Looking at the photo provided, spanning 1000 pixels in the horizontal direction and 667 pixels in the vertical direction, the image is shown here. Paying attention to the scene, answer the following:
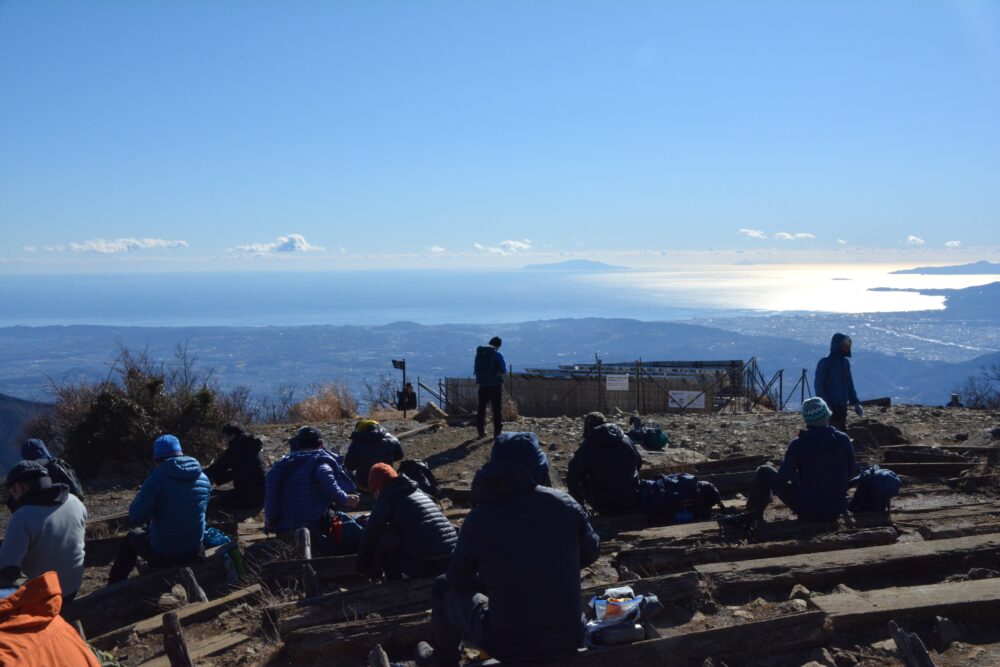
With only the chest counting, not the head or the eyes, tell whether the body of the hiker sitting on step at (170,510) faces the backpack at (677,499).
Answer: no

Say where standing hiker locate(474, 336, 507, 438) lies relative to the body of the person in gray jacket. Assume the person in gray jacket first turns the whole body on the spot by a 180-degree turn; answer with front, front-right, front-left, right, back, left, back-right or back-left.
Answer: left

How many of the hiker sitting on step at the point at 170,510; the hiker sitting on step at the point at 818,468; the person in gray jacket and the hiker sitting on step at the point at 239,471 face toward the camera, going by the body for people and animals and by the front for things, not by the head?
0

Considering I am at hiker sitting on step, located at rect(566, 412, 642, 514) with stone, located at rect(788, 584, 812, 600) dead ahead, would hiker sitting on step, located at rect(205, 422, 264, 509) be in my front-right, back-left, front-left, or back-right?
back-right

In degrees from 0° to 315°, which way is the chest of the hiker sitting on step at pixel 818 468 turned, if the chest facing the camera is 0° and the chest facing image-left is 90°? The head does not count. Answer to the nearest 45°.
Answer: approximately 135°

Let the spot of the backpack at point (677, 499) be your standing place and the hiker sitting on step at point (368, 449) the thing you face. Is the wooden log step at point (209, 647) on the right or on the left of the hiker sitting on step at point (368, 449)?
left

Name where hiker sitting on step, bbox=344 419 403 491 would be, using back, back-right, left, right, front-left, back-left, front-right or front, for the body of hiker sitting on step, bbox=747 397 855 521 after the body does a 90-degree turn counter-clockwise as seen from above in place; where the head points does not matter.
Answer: front-right

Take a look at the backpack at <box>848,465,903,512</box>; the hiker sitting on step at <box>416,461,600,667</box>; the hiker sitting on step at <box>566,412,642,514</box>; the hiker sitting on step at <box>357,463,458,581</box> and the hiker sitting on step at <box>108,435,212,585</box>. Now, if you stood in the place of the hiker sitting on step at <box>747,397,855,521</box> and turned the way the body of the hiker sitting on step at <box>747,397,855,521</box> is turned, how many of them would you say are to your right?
1

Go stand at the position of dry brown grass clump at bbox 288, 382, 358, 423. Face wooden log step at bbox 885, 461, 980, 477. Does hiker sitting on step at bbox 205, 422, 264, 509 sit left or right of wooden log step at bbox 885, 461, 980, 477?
right

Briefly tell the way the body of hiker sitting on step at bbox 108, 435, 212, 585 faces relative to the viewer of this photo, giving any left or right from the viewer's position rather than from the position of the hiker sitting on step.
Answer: facing away from the viewer and to the left of the viewer

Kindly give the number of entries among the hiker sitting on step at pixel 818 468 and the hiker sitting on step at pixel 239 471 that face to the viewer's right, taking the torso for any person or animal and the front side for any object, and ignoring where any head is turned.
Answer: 0

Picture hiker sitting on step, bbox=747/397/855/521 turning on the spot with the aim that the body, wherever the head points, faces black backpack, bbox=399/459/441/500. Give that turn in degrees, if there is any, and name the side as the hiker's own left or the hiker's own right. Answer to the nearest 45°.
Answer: approximately 45° to the hiker's own left

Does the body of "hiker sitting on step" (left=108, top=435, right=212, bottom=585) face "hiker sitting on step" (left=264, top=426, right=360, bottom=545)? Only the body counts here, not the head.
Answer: no

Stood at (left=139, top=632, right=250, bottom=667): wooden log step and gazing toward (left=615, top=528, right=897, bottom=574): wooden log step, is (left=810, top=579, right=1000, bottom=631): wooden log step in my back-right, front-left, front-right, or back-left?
front-right

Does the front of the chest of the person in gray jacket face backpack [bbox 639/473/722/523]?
no
